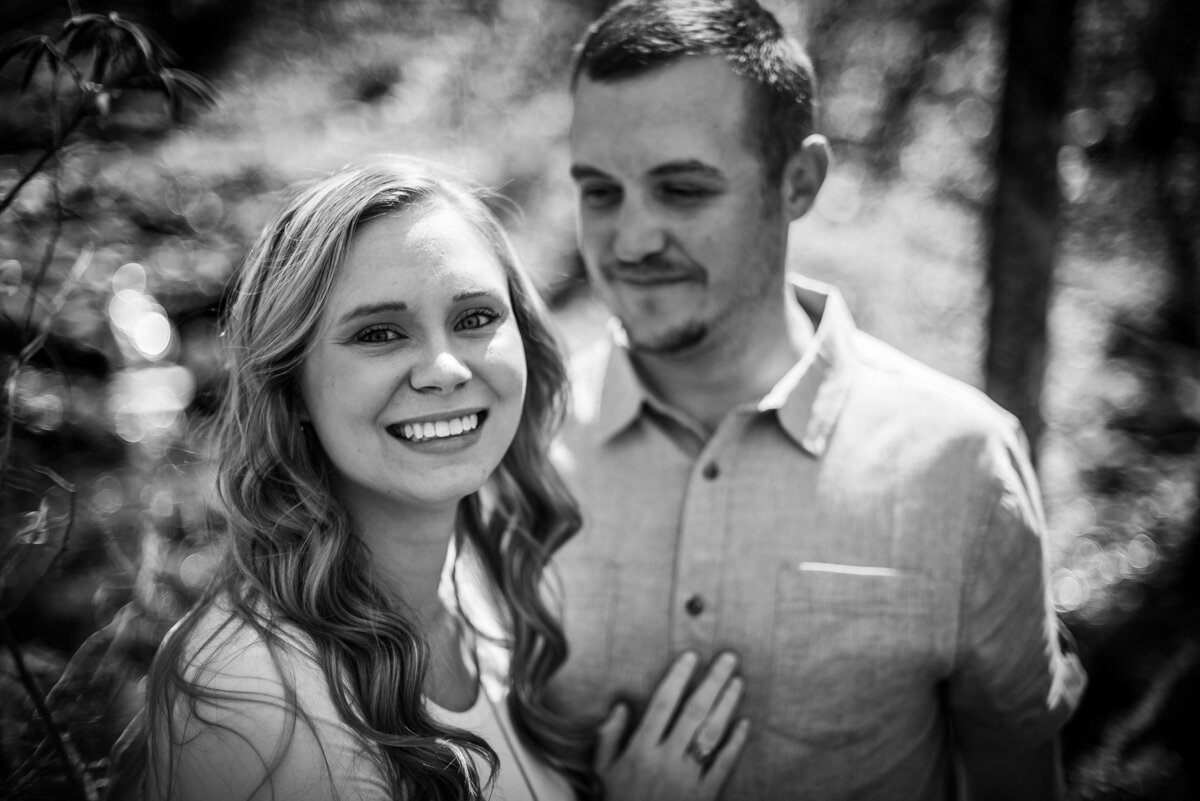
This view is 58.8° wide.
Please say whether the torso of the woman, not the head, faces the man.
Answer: no

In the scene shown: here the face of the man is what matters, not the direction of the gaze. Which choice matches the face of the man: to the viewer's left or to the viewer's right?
to the viewer's left

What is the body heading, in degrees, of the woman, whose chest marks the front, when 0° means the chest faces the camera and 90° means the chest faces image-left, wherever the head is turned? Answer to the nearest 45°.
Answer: approximately 315°
